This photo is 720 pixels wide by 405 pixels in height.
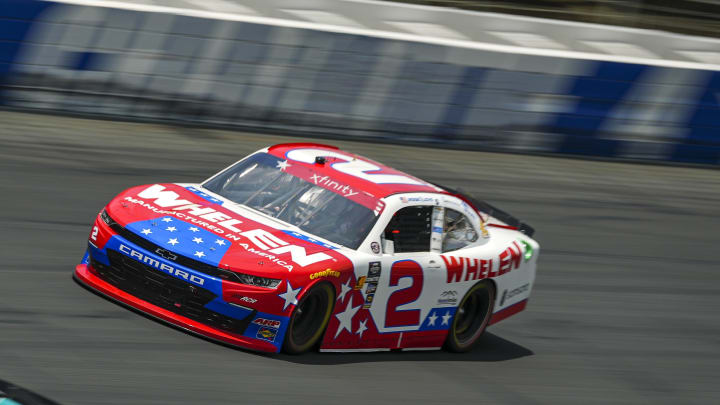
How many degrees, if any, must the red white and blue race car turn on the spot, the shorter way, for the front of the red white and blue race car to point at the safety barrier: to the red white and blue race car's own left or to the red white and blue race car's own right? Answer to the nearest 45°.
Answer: approximately 135° to the red white and blue race car's own right

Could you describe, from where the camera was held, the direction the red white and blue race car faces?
facing the viewer and to the left of the viewer
